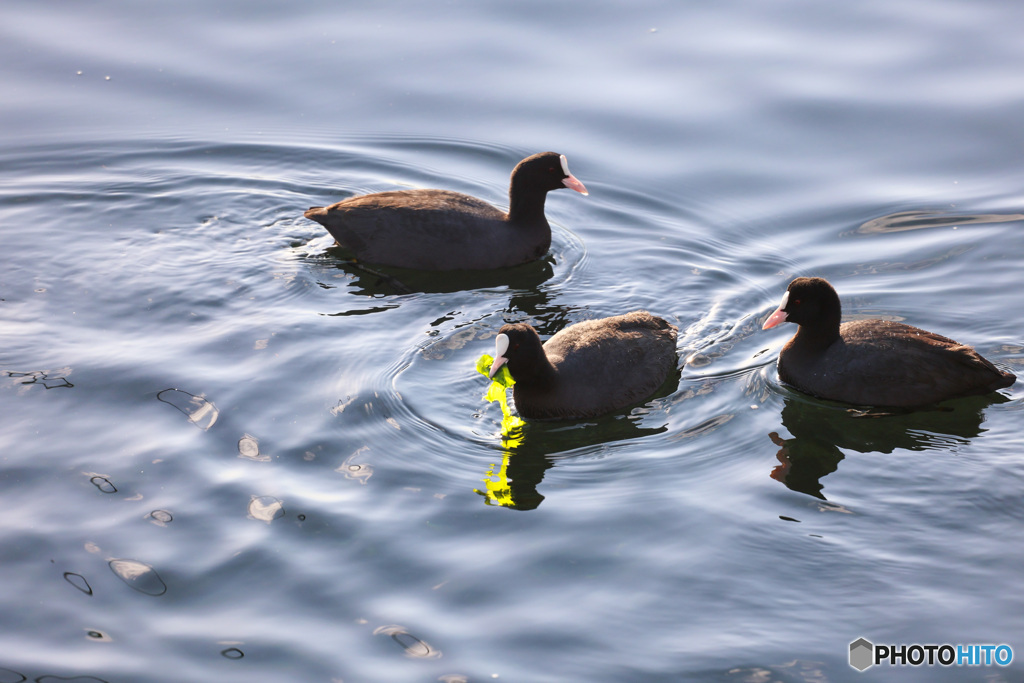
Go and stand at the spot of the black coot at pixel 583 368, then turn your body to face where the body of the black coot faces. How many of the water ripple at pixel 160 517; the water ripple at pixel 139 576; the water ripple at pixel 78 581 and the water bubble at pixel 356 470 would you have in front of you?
4

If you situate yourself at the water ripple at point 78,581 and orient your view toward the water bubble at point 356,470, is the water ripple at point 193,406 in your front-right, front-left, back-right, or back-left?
front-left

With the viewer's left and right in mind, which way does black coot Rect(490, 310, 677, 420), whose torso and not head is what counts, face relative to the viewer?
facing the viewer and to the left of the viewer

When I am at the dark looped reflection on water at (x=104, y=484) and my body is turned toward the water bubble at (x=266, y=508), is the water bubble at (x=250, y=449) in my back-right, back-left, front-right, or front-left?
front-left

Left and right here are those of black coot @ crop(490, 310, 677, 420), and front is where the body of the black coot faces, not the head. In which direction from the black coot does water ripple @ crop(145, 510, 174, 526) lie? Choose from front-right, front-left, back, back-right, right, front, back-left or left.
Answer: front

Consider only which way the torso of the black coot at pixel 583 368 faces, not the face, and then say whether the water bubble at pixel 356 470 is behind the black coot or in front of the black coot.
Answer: in front

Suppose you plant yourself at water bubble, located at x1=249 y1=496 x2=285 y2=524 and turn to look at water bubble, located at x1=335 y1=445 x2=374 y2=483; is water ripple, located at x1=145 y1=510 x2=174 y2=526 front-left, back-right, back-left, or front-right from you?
back-left

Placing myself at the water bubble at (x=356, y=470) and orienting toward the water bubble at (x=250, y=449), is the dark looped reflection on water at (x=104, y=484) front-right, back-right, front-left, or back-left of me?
front-left

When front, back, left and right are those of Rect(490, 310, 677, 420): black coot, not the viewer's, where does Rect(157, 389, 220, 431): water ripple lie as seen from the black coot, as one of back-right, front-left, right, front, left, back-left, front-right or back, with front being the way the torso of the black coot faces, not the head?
front-right

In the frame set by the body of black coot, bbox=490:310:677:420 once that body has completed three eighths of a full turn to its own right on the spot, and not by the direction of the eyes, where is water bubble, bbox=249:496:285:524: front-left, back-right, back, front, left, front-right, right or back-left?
back-left

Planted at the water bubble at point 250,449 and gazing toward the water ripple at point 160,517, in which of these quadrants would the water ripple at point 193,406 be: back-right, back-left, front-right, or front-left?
back-right

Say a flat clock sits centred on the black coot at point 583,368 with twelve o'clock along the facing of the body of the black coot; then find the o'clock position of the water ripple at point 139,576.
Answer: The water ripple is roughly at 12 o'clock from the black coot.

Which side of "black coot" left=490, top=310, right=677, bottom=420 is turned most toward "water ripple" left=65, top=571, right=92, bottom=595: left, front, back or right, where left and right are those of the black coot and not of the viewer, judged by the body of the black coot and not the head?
front

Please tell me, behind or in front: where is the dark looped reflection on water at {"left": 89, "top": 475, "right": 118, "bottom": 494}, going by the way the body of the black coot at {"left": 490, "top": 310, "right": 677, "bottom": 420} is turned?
in front
